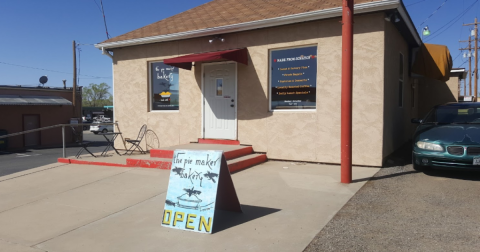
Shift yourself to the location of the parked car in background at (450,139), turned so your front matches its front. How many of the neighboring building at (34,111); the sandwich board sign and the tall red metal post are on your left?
0

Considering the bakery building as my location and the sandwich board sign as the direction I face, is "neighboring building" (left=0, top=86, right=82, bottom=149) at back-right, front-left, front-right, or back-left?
back-right

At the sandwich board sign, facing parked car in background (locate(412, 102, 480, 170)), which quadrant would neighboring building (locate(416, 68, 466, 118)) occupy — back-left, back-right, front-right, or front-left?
front-left

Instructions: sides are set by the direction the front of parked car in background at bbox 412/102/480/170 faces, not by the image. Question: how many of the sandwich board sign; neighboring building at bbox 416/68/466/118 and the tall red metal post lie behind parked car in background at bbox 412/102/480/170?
1

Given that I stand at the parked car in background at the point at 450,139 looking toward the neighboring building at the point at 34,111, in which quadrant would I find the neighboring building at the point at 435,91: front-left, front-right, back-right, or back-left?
front-right

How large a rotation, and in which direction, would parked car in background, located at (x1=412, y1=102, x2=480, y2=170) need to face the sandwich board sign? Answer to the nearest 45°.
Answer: approximately 45° to its right

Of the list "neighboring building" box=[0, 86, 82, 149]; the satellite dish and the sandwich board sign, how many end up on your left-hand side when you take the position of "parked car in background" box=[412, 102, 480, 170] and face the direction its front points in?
0

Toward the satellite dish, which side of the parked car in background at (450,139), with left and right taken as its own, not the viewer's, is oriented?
right

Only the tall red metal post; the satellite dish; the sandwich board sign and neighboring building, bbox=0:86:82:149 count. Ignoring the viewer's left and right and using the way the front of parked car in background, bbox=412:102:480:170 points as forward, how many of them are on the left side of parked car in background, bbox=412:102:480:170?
0

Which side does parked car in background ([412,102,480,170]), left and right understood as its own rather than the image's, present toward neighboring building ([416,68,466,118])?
back

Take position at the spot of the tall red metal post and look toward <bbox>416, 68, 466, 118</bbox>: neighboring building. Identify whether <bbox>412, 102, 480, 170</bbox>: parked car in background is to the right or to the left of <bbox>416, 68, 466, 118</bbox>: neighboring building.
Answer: right

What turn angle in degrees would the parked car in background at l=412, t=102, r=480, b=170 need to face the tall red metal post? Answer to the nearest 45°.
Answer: approximately 45° to its right

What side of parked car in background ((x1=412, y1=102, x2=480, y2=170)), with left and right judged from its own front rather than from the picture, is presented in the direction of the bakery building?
right

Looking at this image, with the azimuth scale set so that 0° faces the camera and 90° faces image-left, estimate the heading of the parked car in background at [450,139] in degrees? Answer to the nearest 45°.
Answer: approximately 0°

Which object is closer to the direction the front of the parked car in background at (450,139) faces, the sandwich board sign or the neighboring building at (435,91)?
the sandwich board sign

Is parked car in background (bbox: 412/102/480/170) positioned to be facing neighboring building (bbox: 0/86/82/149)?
no
